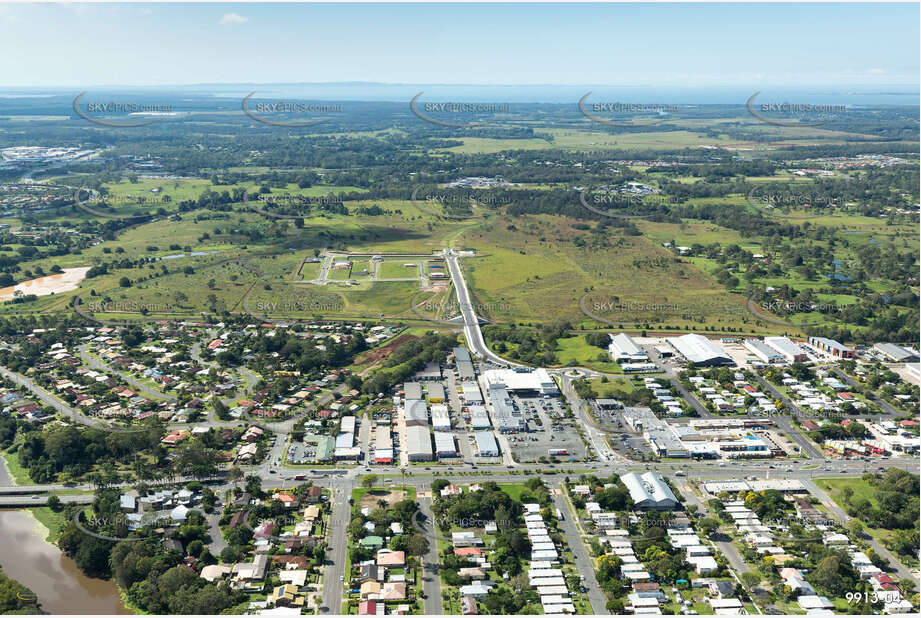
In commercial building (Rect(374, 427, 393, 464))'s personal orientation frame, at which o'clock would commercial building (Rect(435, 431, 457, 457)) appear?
commercial building (Rect(435, 431, 457, 457)) is roughly at 9 o'clock from commercial building (Rect(374, 427, 393, 464)).

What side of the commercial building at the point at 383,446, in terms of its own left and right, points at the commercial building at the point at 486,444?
left

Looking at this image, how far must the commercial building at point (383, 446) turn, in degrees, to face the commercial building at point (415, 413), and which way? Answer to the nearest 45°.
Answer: approximately 135° to its left

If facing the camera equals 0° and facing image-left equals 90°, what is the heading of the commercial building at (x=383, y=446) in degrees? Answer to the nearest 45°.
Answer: approximately 0°

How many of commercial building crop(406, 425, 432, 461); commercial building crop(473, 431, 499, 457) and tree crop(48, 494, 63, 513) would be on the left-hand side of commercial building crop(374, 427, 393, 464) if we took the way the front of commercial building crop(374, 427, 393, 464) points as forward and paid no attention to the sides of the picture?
2

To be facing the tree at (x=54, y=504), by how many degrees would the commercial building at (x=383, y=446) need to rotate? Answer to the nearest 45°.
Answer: approximately 90° to its right

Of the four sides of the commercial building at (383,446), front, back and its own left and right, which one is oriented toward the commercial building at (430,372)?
back

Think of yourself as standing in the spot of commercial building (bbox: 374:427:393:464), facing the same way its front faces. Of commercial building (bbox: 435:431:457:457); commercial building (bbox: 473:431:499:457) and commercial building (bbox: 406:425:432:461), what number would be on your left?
3

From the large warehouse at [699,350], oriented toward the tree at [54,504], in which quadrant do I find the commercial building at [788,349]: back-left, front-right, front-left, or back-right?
back-left

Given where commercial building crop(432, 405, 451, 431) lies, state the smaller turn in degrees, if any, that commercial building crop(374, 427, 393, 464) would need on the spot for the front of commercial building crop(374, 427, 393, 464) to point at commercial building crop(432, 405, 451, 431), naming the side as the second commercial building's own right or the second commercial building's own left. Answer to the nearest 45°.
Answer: approximately 135° to the second commercial building's own left

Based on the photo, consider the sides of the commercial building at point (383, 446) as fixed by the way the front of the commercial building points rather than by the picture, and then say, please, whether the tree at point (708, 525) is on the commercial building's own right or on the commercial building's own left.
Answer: on the commercial building's own left

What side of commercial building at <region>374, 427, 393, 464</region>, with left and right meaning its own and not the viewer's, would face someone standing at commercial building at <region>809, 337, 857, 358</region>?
left

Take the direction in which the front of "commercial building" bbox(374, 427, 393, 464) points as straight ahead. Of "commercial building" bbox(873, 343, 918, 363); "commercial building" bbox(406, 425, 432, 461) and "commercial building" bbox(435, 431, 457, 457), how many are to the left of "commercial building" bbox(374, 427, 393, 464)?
3

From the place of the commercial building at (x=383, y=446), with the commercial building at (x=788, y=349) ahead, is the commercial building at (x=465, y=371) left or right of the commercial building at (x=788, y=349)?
left

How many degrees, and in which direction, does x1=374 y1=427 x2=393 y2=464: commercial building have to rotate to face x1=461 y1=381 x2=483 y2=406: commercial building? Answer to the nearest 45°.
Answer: approximately 135° to its left

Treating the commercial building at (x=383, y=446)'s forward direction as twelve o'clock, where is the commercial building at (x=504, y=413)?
the commercial building at (x=504, y=413) is roughly at 8 o'clock from the commercial building at (x=383, y=446).
